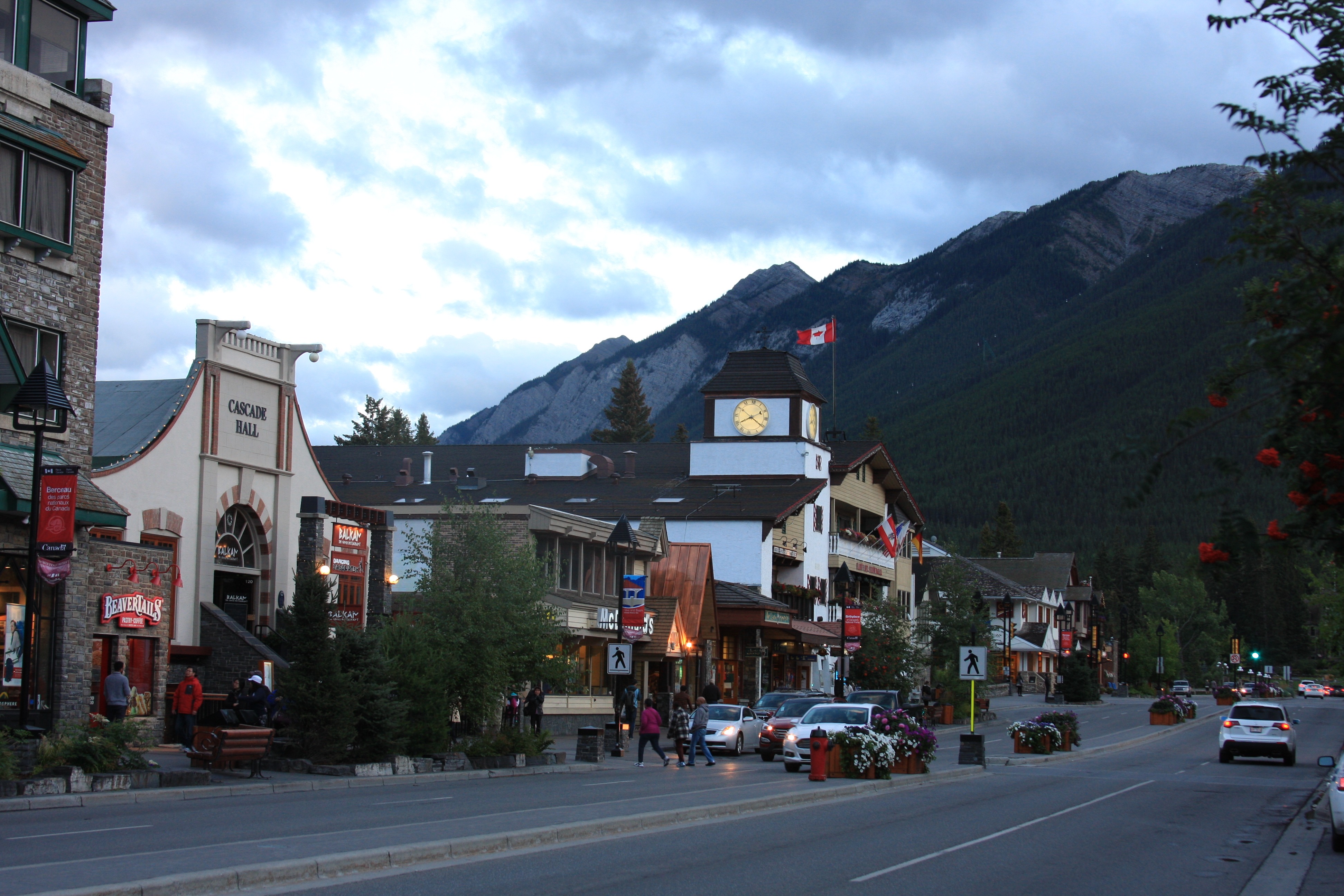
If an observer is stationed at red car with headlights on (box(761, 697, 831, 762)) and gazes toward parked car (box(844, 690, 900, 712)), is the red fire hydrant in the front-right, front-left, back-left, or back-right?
back-right

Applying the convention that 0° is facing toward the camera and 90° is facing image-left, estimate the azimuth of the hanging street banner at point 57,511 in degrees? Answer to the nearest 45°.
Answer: approximately 0°

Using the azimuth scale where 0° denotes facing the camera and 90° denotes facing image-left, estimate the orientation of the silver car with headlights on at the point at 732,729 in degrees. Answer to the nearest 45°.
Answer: approximately 45°

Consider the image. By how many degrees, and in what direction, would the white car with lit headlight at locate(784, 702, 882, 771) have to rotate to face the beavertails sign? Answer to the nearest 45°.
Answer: approximately 45° to its right

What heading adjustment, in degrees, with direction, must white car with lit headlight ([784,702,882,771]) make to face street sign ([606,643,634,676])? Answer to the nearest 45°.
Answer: approximately 45° to its right

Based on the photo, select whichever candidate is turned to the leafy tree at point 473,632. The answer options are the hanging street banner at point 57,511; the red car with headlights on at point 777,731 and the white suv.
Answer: the red car with headlights on

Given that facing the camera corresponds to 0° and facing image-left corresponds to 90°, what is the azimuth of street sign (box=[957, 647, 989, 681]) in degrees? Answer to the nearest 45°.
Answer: approximately 0°
